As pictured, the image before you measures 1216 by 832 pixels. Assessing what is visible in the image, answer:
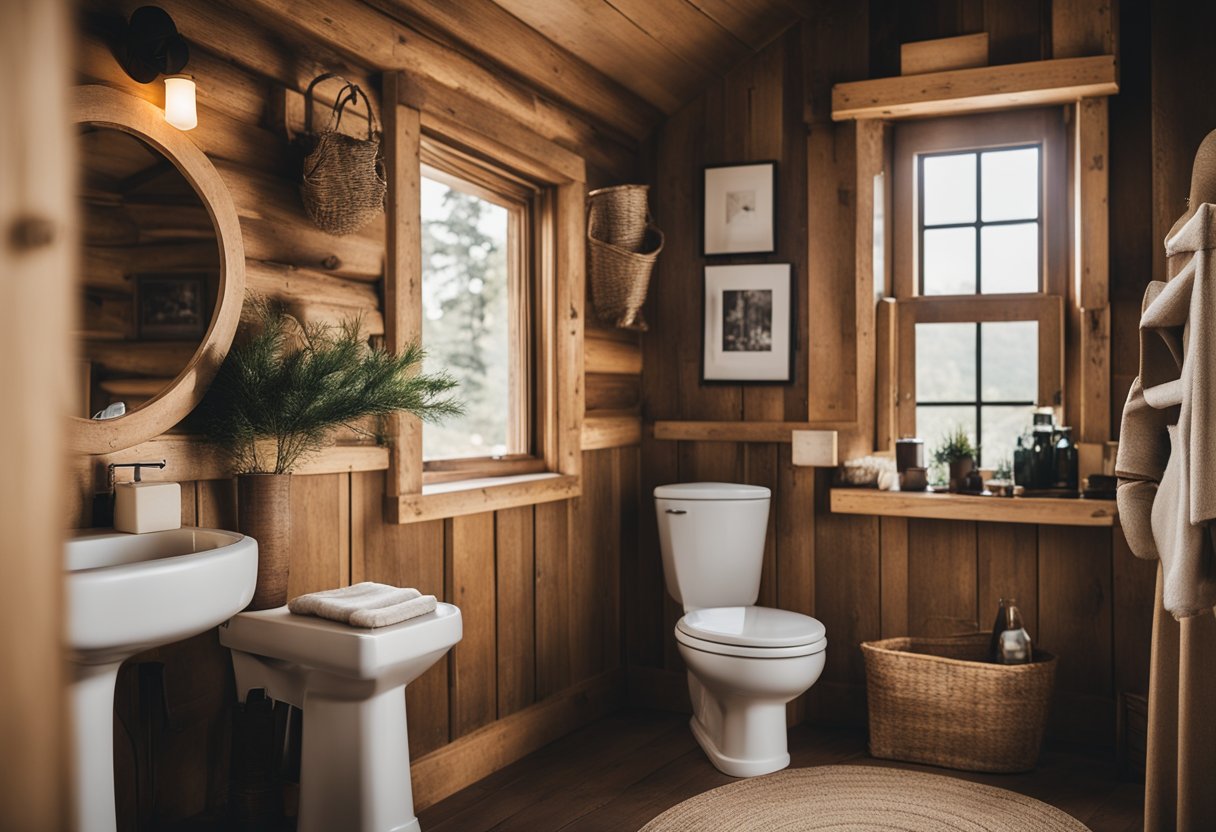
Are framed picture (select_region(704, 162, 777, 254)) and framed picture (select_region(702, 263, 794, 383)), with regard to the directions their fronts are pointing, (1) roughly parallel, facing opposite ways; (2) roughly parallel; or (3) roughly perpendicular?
roughly parallel

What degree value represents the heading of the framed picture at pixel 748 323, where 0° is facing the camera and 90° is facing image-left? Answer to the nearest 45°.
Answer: approximately 0°

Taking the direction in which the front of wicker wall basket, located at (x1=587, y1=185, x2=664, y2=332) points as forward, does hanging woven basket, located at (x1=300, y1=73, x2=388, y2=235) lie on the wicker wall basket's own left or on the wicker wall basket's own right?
on the wicker wall basket's own right

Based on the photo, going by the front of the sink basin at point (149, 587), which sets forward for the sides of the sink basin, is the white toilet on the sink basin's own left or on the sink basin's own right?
on the sink basin's own left

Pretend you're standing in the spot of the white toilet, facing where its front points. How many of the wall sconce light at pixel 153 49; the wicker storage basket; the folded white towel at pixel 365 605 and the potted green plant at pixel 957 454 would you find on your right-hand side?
2

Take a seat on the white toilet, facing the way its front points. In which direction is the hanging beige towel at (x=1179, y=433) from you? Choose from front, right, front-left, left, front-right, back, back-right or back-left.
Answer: front

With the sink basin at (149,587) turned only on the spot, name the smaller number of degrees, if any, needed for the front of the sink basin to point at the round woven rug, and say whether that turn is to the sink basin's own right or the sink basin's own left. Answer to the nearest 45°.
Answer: approximately 45° to the sink basin's own left

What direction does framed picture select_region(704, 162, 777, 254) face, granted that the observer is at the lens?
facing the viewer

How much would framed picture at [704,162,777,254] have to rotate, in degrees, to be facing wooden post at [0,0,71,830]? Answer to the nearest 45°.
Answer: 0° — it already faces it

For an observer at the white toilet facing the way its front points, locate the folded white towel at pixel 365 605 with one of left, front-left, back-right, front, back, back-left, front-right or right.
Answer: right

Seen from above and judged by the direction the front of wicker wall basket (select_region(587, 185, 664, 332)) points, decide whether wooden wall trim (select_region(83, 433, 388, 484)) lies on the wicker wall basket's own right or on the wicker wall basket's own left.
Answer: on the wicker wall basket's own right

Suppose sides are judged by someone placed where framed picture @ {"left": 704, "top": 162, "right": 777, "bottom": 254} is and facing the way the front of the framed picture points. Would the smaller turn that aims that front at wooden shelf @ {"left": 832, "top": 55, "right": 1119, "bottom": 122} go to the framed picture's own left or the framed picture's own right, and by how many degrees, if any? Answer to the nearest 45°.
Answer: approximately 90° to the framed picture's own left

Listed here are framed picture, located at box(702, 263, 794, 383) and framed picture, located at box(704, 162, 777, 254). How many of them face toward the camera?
2

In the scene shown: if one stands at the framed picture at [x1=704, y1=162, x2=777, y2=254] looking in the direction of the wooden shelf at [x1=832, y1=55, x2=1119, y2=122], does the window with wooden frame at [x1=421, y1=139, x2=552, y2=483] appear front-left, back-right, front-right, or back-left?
back-right

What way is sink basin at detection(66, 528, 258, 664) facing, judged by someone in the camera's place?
facing the viewer and to the right of the viewer

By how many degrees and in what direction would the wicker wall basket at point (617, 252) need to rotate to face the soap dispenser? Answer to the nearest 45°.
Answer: approximately 90° to its right

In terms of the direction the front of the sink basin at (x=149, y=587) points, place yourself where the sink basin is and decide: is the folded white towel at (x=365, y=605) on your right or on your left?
on your left
